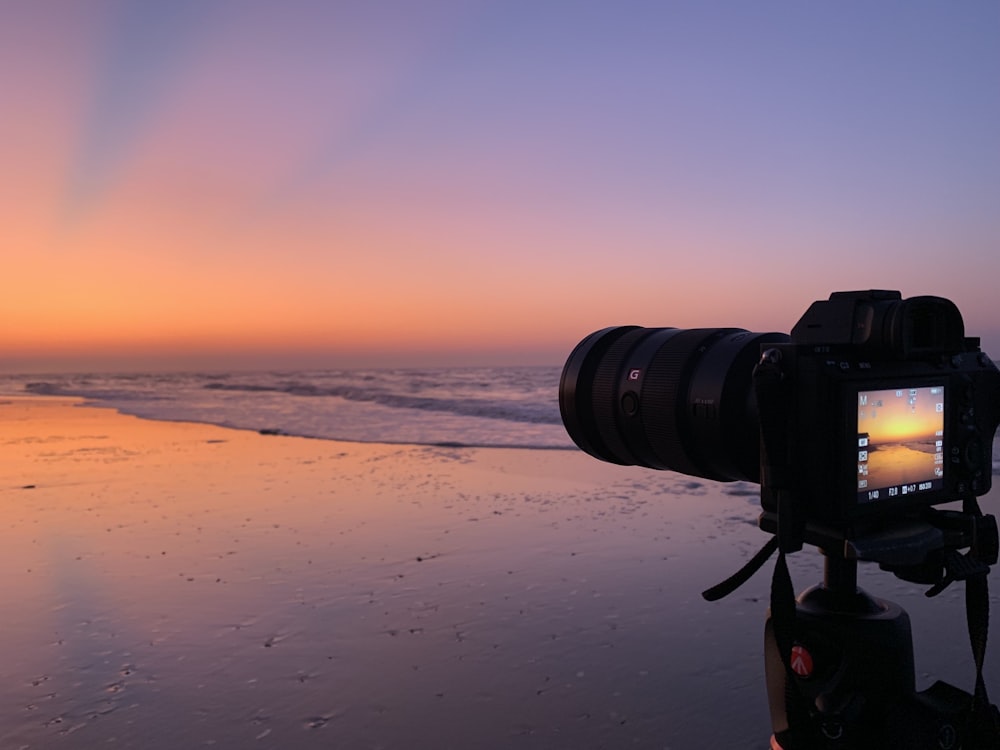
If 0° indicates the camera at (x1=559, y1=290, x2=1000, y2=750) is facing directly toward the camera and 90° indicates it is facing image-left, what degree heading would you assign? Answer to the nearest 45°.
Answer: approximately 135°
